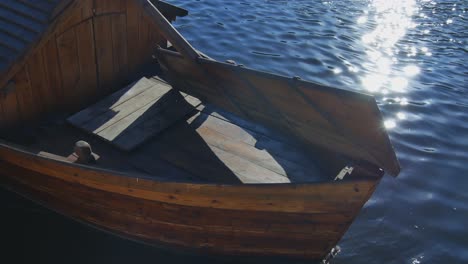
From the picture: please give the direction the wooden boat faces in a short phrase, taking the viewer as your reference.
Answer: facing the viewer and to the right of the viewer
